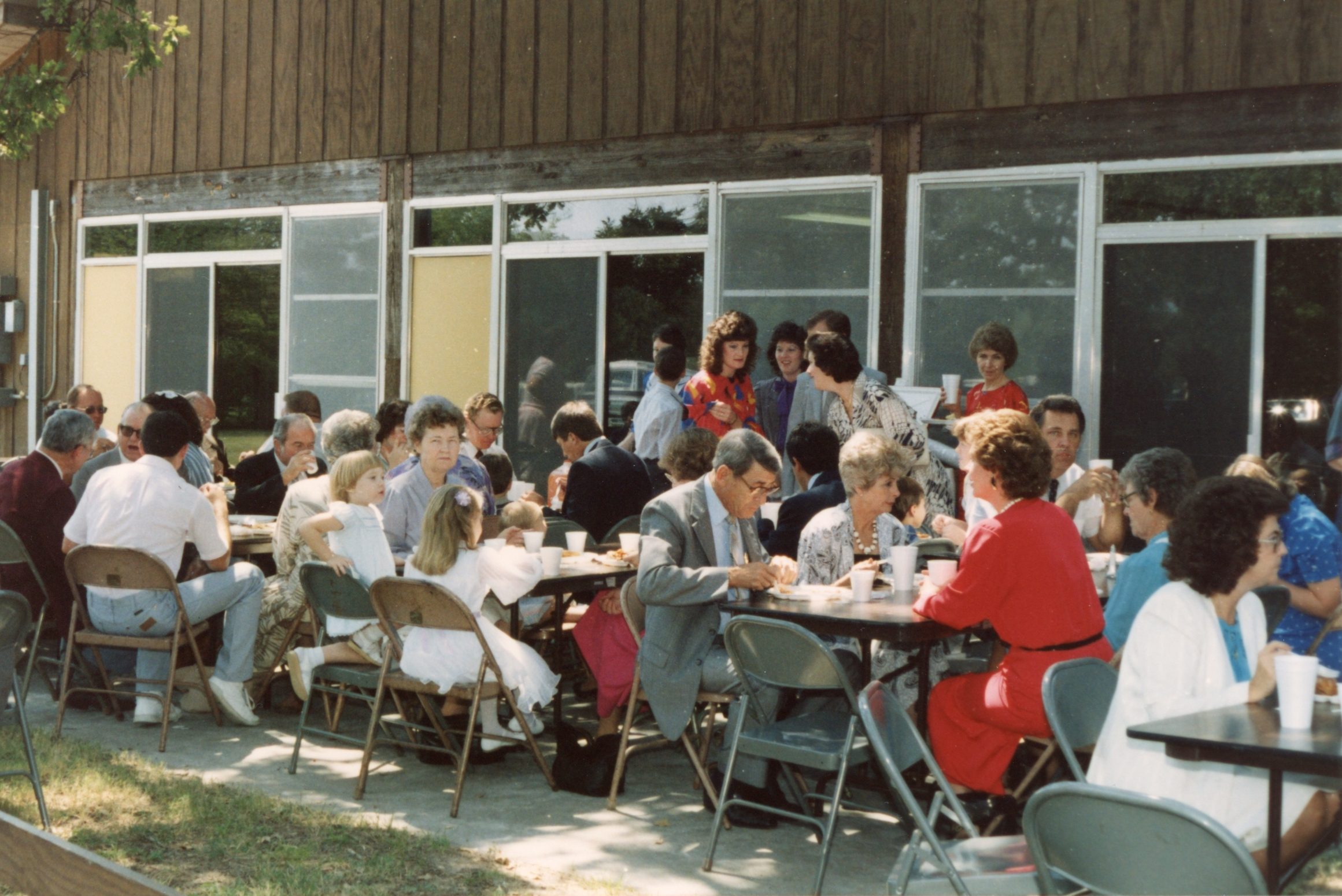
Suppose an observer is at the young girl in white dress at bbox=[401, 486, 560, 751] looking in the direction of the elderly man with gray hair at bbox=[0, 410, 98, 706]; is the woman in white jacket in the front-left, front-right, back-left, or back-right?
back-left

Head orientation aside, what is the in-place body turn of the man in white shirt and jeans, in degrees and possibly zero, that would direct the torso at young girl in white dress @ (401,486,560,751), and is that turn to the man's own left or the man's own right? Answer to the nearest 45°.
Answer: approximately 90° to the man's own right

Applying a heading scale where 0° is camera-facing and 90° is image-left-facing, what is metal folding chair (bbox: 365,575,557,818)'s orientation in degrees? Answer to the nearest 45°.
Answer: approximately 225°

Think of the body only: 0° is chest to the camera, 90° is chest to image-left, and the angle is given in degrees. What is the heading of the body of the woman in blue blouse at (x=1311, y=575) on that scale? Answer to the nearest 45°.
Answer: approximately 90°

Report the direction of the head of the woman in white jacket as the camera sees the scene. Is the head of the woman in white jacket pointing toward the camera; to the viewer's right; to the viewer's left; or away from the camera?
to the viewer's right

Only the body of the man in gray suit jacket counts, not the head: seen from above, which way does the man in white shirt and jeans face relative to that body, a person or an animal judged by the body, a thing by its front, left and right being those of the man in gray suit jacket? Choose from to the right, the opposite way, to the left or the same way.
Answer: to the left

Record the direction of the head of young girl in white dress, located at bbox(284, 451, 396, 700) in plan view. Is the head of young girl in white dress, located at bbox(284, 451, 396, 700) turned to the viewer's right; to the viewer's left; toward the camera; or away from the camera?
to the viewer's right

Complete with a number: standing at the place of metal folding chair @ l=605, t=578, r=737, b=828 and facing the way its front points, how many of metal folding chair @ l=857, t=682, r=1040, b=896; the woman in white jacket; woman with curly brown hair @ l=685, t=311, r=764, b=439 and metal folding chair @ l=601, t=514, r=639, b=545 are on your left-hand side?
2

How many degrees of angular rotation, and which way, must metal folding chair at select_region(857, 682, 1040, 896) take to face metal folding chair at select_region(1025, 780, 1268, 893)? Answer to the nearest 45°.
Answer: approximately 45° to its right

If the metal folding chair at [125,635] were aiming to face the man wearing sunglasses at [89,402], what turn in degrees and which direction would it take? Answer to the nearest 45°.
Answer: approximately 45° to its left

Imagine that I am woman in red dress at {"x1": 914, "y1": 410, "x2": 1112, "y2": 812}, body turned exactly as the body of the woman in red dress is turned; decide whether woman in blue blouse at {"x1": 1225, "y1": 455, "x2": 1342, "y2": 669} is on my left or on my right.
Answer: on my right

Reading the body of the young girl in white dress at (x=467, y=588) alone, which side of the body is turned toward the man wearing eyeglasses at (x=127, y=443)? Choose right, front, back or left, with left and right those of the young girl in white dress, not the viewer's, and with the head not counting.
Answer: left

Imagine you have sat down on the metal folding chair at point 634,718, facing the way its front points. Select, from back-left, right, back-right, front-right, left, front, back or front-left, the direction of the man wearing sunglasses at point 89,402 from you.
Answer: back-left
